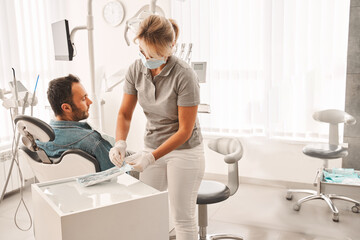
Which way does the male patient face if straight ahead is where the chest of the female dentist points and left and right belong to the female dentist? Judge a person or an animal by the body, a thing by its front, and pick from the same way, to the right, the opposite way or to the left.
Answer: the opposite way

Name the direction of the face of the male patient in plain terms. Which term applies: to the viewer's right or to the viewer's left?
to the viewer's right

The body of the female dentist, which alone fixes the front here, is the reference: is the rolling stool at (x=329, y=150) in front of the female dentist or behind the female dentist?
behind

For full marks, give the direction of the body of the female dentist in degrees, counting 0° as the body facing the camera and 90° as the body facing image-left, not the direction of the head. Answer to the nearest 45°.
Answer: approximately 45°

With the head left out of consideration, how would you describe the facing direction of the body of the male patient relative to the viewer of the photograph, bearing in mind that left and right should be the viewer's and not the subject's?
facing away from the viewer and to the right of the viewer

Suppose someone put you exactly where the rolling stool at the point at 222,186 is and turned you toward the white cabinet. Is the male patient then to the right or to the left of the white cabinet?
right

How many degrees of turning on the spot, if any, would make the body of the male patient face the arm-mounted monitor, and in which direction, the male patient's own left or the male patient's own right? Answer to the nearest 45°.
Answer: approximately 45° to the male patient's own left

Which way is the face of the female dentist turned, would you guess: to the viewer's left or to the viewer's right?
to the viewer's left

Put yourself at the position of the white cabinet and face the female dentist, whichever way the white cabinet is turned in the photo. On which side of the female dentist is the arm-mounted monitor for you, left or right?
left

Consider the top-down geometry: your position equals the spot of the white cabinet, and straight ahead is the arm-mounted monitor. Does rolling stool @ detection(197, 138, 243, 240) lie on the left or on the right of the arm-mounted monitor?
right
